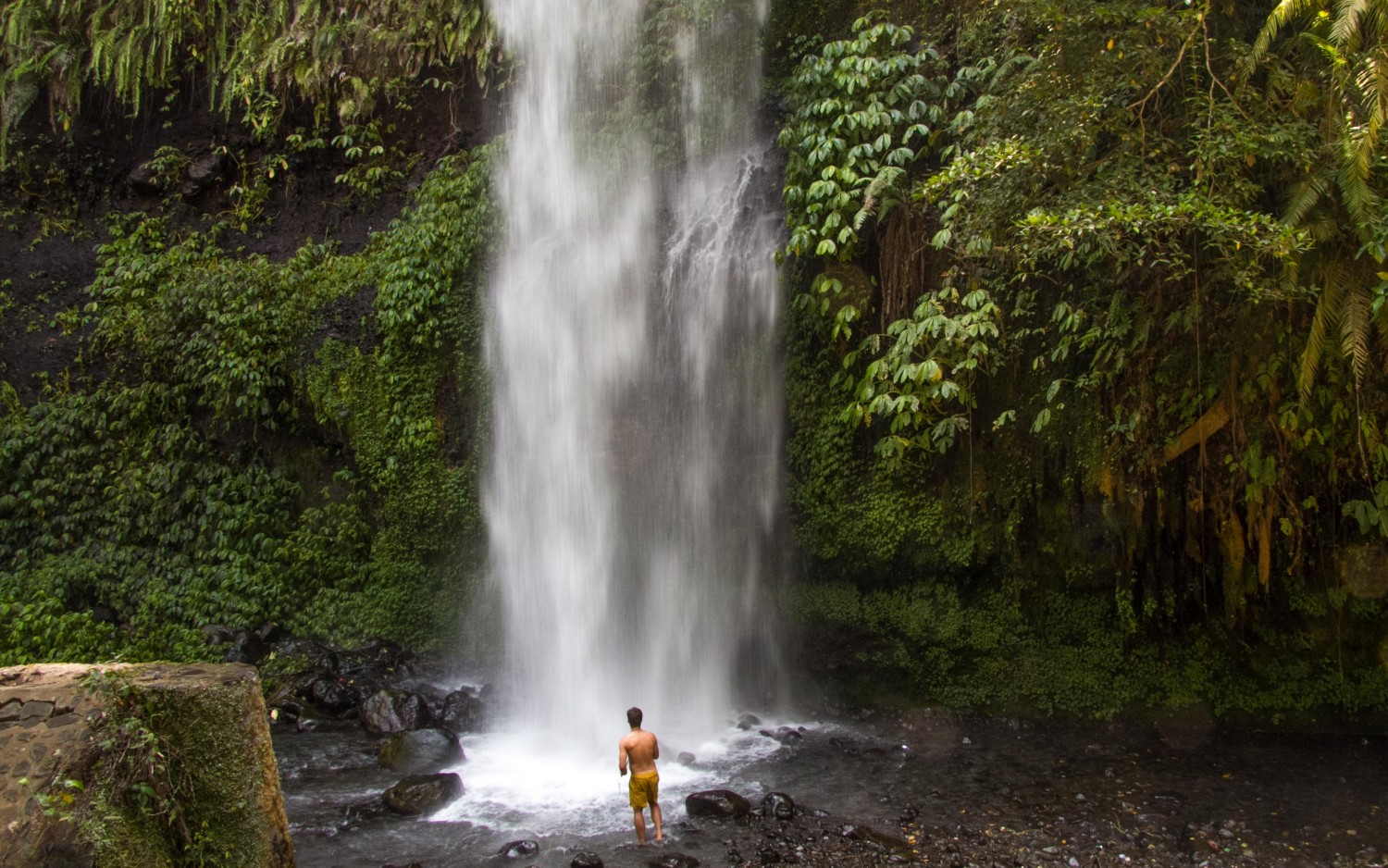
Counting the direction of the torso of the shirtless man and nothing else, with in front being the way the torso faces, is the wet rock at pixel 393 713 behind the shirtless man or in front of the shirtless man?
in front

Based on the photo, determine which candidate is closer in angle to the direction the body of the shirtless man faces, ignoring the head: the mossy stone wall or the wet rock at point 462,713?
the wet rock

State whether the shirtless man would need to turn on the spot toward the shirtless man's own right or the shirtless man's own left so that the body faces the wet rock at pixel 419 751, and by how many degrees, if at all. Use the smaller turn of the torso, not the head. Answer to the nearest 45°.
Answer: approximately 45° to the shirtless man's own left

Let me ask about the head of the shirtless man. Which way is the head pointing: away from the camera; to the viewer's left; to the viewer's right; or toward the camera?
away from the camera

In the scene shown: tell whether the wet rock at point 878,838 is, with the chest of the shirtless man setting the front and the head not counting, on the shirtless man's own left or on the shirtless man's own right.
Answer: on the shirtless man's own right

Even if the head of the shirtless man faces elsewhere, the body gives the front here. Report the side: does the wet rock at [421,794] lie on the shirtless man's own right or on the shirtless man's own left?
on the shirtless man's own left

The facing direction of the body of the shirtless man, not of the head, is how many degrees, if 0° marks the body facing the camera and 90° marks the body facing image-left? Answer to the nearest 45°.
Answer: approximately 180°

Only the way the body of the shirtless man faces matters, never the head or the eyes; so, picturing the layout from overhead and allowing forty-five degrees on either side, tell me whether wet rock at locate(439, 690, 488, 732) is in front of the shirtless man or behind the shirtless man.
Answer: in front

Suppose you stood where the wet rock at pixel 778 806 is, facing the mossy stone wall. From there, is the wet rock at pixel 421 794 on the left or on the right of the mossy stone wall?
right

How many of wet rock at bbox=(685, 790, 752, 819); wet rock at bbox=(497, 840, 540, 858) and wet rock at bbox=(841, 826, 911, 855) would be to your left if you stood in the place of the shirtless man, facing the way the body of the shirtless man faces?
1

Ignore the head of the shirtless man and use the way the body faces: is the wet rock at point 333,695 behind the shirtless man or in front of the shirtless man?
in front

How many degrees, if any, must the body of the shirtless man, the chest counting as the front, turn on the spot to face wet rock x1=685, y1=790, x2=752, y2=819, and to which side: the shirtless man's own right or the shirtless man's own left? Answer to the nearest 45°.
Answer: approximately 45° to the shirtless man's own right
